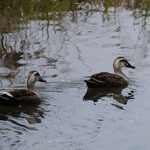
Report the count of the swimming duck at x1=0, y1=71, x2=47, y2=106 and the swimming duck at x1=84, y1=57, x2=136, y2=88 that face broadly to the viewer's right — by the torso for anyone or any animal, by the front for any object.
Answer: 2

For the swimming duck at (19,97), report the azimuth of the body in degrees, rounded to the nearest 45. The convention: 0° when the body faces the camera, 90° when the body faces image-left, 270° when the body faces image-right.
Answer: approximately 270°

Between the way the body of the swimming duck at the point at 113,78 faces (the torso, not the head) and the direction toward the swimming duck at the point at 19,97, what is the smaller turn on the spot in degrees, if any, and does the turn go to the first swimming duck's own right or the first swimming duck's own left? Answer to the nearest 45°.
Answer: approximately 135° to the first swimming duck's own right

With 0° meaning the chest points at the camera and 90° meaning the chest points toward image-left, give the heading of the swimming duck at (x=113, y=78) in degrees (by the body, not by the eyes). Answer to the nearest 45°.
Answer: approximately 270°
